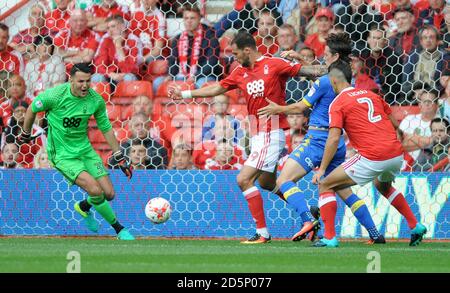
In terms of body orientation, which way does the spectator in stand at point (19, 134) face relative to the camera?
toward the camera

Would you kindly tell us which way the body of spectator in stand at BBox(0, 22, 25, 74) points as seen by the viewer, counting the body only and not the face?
toward the camera

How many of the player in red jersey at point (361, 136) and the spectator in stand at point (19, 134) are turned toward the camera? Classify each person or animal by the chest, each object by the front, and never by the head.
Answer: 1

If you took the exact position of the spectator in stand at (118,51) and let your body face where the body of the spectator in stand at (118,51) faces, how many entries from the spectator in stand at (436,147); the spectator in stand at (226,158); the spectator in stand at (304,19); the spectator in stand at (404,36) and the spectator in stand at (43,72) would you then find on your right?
1

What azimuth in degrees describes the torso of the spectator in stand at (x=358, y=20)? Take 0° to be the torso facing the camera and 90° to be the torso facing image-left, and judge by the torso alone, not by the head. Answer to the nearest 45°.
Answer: approximately 0°

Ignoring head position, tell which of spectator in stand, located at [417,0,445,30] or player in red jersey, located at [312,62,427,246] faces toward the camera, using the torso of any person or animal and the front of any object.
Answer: the spectator in stand

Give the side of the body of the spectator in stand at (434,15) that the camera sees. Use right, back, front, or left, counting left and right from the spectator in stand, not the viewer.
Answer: front

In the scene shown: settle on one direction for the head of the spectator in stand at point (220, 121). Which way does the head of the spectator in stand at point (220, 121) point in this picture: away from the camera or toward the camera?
toward the camera

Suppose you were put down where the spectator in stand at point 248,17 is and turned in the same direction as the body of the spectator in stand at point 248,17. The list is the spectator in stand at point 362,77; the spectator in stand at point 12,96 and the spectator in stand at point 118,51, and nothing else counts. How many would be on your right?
2

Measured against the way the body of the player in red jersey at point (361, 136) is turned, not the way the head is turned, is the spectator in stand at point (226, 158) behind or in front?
in front
